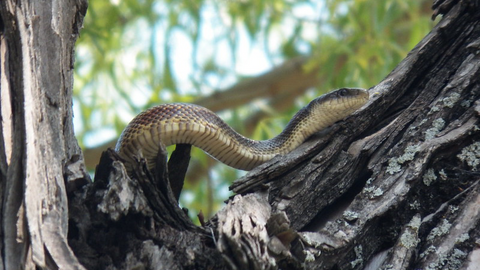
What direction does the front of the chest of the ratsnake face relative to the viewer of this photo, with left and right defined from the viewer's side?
facing to the right of the viewer
